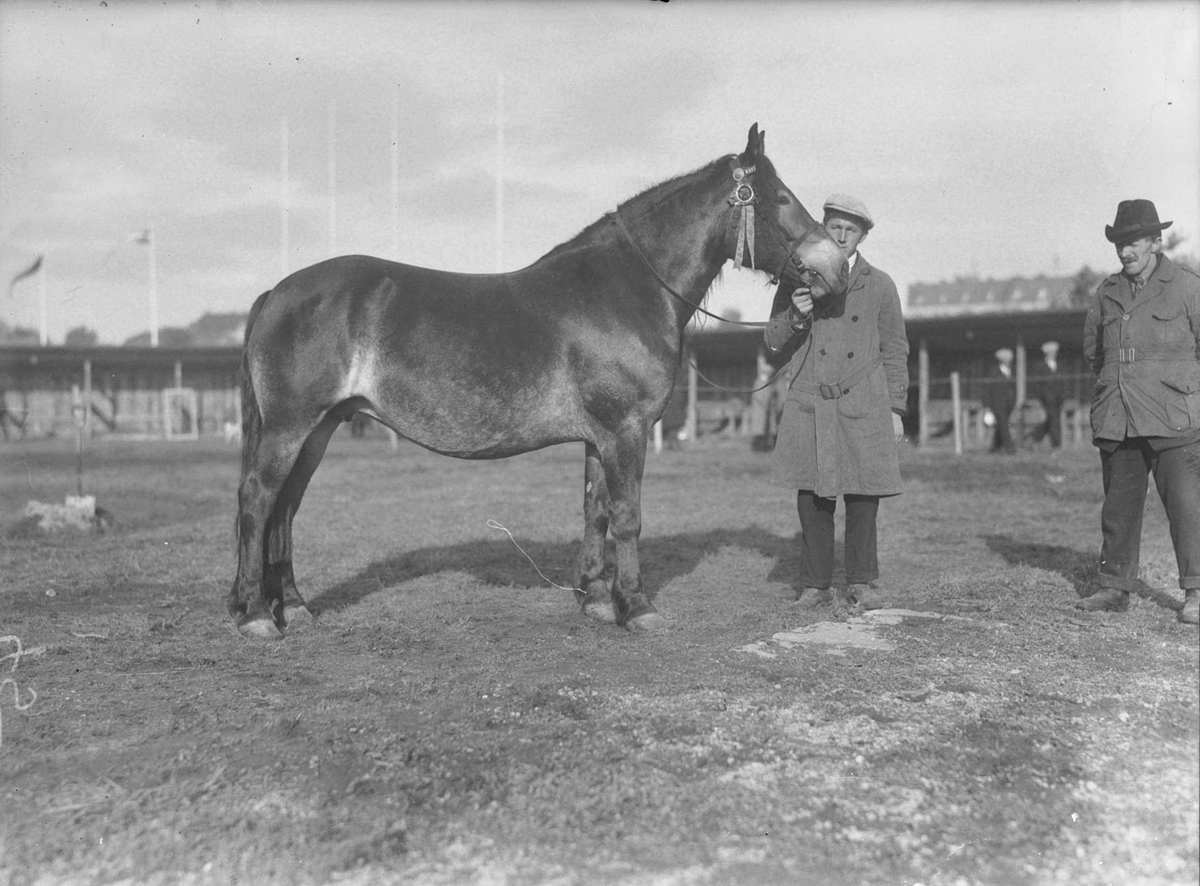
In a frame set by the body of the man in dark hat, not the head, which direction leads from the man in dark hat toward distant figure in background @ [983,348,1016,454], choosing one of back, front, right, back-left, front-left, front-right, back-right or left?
back-right

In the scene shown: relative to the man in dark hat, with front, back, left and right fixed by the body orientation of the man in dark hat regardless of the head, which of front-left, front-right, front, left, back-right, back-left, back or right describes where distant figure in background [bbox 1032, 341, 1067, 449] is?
back-right

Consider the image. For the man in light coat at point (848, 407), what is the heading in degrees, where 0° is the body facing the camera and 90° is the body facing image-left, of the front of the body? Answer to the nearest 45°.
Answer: approximately 0°

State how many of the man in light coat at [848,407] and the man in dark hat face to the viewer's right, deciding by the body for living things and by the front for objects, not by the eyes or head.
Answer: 0

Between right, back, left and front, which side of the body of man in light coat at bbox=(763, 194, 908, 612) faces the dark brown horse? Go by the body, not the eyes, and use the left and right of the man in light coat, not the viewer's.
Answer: right

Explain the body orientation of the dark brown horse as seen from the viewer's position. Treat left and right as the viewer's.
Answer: facing to the right of the viewer

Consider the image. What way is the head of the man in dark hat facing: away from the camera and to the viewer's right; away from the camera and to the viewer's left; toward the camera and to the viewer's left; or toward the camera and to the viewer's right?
toward the camera and to the viewer's left

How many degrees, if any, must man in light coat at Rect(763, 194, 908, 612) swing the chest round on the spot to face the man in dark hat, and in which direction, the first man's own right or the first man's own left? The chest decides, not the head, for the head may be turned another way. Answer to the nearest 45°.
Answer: approximately 90° to the first man's own left

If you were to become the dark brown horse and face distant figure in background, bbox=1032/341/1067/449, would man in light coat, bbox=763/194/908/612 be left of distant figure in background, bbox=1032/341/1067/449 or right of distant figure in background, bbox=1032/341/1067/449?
right
